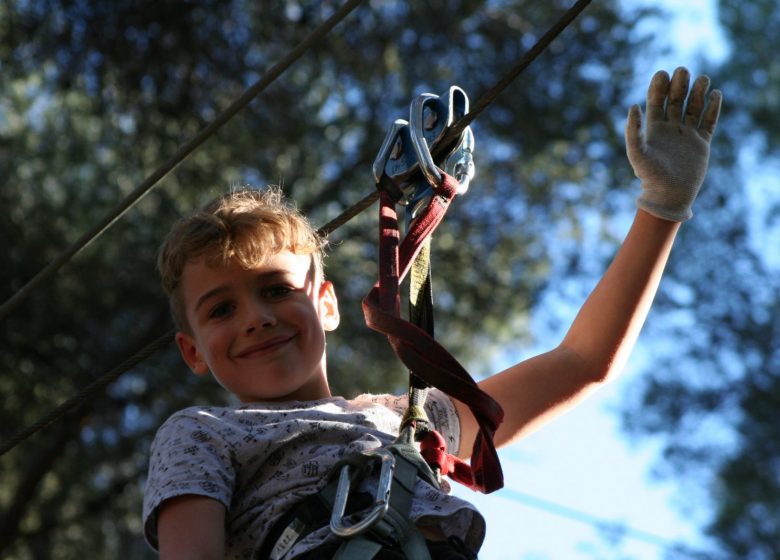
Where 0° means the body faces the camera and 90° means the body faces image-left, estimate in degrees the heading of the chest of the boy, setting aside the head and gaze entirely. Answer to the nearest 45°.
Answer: approximately 0°
